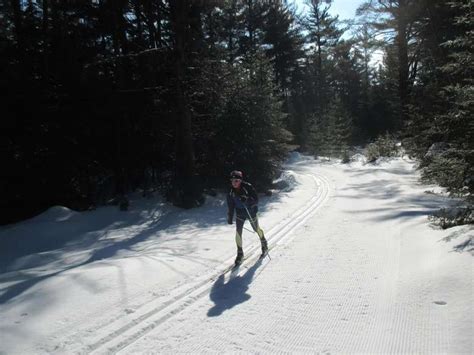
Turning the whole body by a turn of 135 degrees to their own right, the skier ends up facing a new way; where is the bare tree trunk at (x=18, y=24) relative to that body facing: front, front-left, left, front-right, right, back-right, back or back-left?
front-left

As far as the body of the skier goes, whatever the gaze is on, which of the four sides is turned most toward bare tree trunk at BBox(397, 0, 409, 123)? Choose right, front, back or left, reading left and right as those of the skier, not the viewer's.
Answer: back

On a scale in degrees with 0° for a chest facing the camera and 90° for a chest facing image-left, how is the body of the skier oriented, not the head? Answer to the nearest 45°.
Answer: approximately 45°

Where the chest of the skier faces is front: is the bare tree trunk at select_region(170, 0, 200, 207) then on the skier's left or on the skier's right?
on the skier's right

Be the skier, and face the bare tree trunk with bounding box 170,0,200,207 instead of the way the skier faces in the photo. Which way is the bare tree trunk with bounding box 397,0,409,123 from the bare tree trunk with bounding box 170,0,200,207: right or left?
right

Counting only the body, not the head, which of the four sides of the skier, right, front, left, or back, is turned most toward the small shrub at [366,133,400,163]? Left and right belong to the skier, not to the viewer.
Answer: back
